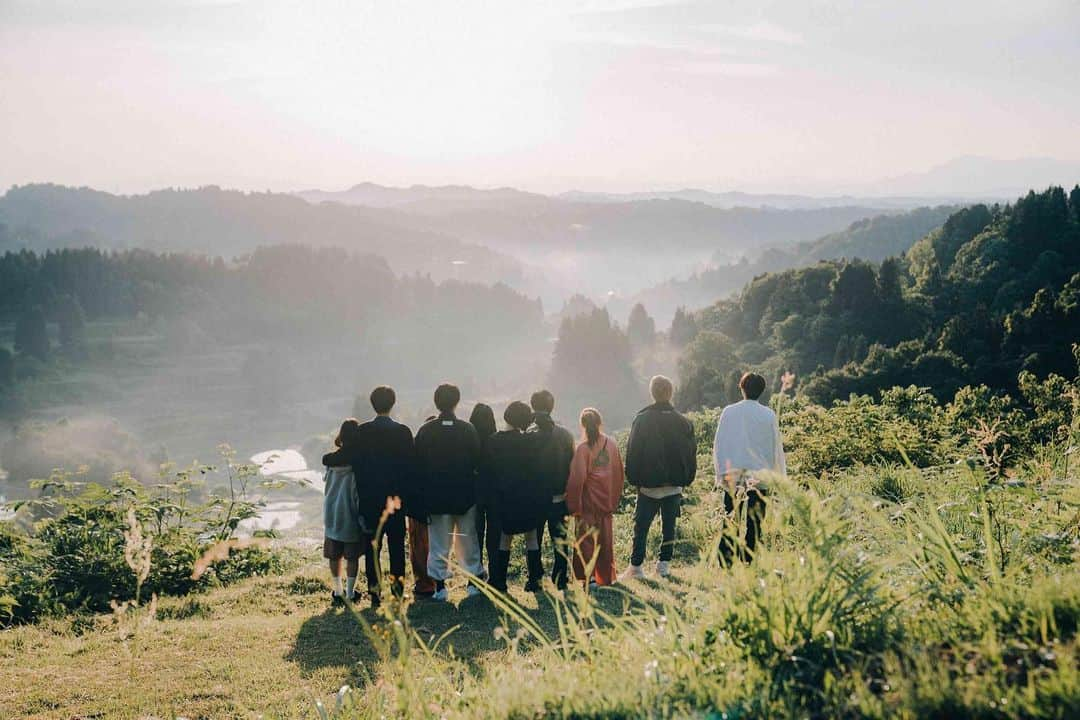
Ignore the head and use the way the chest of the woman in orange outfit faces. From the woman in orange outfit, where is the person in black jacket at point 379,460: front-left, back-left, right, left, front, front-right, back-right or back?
left

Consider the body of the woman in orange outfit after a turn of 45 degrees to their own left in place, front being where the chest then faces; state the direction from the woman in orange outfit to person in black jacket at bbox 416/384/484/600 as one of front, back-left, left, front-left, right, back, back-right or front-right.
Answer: front-left

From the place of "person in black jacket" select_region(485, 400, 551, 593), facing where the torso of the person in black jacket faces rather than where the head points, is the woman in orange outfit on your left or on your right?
on your right

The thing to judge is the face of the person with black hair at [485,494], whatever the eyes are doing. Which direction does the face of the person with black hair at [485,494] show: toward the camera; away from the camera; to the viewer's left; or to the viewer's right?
away from the camera

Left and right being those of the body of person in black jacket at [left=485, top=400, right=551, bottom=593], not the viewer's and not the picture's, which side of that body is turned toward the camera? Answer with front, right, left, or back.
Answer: back

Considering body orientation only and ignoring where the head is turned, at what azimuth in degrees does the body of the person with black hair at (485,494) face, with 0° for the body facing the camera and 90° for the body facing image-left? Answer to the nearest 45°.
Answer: approximately 180°

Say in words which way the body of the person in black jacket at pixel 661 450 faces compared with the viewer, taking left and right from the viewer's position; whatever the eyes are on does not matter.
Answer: facing away from the viewer

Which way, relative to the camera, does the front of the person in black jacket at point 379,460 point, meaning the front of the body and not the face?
away from the camera

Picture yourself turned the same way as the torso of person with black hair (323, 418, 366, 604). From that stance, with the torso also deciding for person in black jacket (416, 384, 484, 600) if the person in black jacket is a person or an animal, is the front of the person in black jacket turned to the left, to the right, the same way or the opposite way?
the same way

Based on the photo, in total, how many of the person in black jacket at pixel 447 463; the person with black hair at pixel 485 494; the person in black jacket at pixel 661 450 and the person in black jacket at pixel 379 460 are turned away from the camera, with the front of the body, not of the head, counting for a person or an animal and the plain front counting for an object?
4

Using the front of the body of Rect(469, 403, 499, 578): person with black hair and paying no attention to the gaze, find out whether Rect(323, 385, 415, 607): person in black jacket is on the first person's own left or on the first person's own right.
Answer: on the first person's own left

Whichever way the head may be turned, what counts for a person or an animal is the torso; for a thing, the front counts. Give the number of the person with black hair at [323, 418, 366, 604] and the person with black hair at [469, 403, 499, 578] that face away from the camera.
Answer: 2

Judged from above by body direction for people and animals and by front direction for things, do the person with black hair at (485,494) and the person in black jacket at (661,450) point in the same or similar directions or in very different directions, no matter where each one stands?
same or similar directions

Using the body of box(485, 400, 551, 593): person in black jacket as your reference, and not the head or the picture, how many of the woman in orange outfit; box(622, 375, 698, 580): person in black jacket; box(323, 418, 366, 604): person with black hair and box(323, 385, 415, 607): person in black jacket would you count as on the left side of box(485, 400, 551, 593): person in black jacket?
2

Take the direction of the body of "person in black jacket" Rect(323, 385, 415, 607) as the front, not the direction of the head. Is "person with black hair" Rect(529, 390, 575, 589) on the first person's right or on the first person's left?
on the first person's right

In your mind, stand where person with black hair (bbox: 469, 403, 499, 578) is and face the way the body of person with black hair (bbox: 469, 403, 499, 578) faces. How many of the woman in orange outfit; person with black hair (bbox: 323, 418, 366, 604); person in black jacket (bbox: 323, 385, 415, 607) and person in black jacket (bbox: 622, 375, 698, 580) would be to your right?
2

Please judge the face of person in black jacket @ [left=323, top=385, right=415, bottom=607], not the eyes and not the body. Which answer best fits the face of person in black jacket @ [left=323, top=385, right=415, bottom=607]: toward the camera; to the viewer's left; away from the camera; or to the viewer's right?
away from the camera

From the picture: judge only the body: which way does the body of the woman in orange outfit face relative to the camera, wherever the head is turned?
away from the camera

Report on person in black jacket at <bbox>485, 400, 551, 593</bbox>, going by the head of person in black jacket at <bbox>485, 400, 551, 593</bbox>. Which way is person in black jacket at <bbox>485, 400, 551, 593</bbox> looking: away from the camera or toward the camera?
away from the camera
